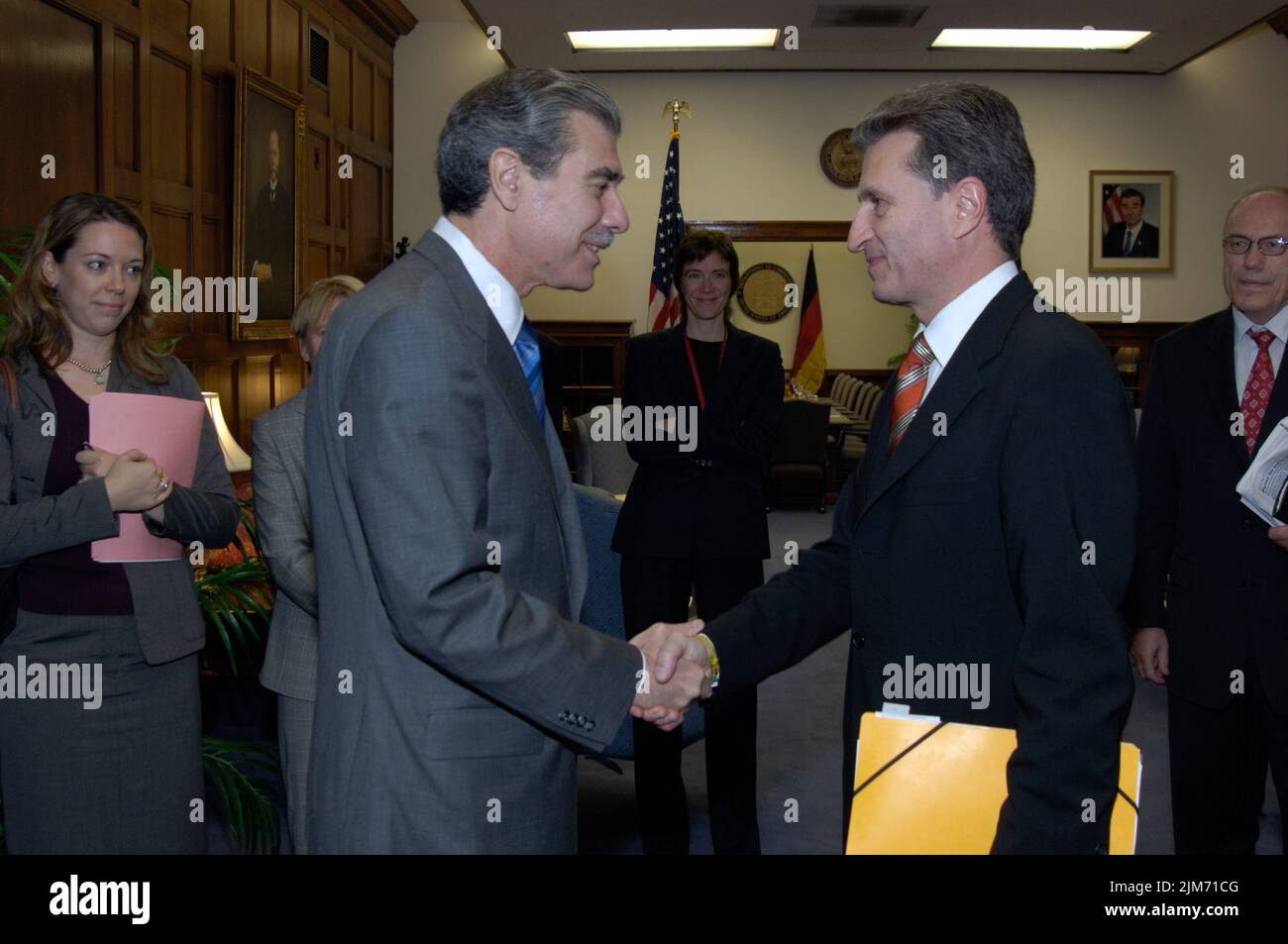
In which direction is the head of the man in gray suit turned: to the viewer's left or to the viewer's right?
to the viewer's right

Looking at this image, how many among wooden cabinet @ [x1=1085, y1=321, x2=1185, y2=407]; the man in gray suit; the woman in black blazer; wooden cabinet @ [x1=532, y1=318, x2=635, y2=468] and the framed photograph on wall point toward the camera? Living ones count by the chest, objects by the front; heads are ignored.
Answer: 4

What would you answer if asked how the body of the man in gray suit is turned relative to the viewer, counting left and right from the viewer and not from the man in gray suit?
facing to the right of the viewer

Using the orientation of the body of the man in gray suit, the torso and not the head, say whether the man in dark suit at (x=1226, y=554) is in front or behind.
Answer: in front

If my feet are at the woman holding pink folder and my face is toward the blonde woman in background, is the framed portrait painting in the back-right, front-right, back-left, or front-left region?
front-left

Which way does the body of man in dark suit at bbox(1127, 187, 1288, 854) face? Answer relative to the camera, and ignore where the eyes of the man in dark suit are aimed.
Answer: toward the camera

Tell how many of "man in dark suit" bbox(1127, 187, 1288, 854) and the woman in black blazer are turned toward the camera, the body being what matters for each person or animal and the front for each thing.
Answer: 2

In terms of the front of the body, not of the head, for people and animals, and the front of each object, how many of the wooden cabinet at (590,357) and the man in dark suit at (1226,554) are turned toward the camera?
2

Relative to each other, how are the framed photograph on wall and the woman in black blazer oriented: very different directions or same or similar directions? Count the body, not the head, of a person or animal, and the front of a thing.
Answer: same or similar directions

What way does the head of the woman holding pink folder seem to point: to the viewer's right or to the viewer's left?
to the viewer's right

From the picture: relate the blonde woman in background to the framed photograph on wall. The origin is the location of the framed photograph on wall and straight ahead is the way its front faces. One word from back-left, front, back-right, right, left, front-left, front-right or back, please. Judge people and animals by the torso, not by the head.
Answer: front

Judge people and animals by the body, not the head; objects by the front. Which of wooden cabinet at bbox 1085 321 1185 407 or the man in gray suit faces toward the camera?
the wooden cabinet

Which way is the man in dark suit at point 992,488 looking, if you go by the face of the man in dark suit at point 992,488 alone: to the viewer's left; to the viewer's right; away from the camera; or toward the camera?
to the viewer's left

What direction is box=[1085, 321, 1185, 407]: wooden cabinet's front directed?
toward the camera
